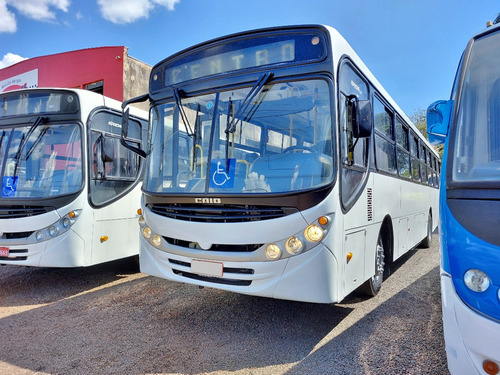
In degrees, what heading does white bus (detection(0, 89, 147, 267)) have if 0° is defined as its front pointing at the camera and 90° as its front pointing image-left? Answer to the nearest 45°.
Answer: approximately 45°

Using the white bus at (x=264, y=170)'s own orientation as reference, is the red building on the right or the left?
on its right

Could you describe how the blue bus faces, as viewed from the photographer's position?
facing the viewer

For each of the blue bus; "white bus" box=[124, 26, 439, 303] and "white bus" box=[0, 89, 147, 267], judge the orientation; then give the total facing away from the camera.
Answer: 0

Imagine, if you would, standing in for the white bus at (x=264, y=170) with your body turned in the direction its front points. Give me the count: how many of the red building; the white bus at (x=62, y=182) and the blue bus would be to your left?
1

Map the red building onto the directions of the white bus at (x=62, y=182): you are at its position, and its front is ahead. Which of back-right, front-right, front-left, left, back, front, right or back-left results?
back-right

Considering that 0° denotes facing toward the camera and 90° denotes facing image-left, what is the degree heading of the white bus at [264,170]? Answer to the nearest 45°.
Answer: approximately 45°

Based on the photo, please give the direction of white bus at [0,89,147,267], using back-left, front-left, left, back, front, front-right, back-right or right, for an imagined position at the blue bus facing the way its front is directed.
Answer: right

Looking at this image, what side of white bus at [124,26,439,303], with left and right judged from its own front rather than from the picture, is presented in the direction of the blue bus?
left

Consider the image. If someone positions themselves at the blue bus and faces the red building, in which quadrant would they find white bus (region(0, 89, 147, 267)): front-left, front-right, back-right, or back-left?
front-left

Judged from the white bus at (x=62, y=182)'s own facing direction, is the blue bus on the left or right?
on its left

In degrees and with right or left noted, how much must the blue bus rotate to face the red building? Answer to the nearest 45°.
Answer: approximately 135° to its right
